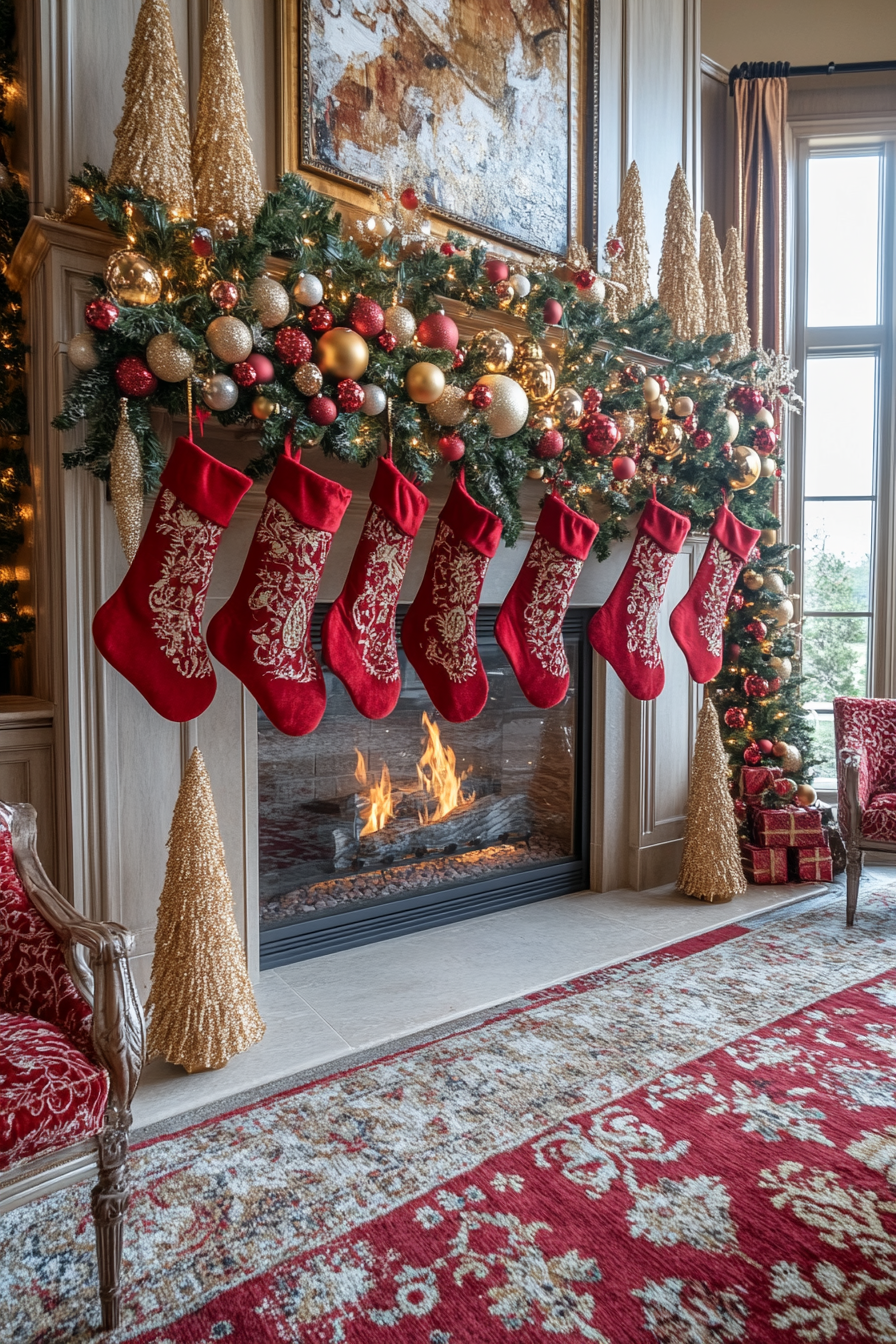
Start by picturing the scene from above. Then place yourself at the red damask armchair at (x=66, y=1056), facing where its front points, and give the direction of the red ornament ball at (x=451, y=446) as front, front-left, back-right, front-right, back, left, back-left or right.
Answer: left

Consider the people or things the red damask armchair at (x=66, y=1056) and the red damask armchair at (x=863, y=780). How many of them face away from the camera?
0

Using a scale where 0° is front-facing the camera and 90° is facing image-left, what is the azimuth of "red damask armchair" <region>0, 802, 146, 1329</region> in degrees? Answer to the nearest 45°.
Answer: approximately 315°

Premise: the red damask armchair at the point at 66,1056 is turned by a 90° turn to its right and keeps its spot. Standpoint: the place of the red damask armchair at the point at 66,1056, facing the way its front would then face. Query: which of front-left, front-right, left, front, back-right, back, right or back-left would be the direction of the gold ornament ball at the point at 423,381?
back

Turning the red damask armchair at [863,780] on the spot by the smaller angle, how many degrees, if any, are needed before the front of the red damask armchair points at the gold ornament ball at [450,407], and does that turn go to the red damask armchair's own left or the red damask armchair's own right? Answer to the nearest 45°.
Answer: approximately 45° to the red damask armchair's own right

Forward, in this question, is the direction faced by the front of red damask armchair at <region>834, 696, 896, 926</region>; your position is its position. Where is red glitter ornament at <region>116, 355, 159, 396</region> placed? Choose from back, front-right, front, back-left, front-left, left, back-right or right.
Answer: front-right

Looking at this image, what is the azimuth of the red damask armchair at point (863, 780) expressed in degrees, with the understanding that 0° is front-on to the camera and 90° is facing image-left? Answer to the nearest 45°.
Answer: approximately 0°

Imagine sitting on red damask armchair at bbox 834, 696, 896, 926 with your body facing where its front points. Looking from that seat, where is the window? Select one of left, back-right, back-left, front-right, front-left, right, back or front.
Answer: back

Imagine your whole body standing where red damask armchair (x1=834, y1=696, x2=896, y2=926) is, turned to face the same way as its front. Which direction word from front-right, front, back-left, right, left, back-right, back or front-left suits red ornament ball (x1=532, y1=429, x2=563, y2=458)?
front-right
